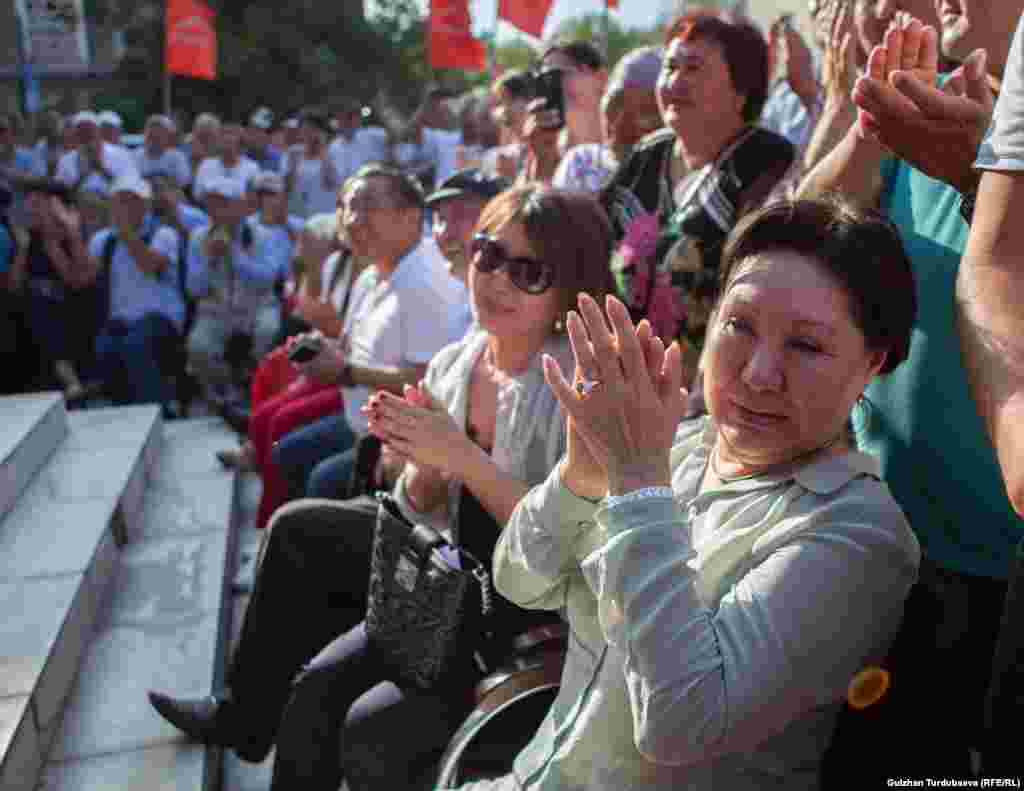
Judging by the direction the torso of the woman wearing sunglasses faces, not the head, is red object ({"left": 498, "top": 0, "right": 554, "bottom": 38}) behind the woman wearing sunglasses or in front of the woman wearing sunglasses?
behind

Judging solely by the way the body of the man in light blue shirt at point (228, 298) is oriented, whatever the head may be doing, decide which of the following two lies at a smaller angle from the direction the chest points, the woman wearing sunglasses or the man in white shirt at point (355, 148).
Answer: the woman wearing sunglasses

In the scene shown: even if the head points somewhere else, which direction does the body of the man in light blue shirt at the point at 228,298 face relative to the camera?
toward the camera

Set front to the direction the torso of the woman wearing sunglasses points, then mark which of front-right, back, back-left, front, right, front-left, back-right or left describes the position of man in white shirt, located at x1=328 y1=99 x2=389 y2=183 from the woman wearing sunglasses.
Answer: back-right

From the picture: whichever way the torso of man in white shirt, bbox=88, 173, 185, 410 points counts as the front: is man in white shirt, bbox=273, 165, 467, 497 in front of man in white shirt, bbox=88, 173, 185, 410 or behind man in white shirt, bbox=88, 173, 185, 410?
in front

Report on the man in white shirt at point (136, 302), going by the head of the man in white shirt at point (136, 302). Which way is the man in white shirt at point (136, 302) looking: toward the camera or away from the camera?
toward the camera

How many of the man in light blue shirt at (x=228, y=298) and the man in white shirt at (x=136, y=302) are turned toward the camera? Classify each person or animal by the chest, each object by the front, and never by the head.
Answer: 2

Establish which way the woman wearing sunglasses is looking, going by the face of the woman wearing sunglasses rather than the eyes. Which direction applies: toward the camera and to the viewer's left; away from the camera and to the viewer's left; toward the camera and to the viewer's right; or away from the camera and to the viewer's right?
toward the camera and to the viewer's left

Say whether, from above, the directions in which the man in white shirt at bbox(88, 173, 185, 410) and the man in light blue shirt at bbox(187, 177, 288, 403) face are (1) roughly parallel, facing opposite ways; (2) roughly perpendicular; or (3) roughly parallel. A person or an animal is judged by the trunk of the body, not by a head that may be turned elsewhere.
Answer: roughly parallel

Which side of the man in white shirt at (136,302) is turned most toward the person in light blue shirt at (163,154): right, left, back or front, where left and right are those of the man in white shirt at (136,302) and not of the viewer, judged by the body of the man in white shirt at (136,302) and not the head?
back

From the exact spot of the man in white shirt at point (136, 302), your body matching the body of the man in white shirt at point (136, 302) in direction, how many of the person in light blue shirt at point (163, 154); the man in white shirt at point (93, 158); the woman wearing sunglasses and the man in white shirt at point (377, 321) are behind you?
2

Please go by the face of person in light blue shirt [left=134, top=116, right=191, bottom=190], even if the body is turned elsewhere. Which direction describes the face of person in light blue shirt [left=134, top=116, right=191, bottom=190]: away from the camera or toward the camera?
toward the camera

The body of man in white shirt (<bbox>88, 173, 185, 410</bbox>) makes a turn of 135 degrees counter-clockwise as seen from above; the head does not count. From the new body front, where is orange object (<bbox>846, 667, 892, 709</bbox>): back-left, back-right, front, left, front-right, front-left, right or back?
back-right
